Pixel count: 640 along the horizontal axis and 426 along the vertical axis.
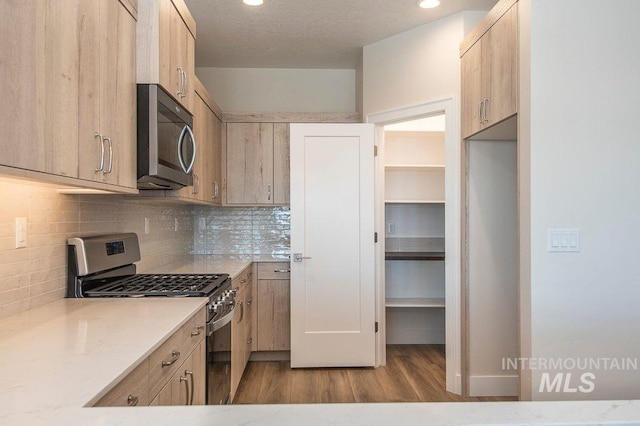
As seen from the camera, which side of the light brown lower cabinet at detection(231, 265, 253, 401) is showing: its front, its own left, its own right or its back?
right

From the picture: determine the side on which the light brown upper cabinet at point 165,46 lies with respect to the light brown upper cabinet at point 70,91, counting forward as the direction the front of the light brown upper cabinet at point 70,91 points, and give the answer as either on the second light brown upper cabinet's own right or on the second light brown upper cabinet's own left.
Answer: on the second light brown upper cabinet's own left

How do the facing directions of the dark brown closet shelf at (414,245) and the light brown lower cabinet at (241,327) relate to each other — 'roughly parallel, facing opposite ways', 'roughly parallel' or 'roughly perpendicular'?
roughly perpendicular

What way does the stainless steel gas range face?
to the viewer's right

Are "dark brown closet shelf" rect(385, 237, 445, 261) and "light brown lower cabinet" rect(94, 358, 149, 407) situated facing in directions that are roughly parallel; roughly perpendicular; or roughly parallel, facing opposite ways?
roughly perpendicular

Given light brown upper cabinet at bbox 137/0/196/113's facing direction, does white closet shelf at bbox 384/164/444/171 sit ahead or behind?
ahead

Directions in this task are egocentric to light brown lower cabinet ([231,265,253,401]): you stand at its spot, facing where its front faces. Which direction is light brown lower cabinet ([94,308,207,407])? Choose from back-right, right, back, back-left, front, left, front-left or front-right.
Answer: right

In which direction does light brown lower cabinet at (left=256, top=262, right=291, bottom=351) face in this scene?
toward the camera
